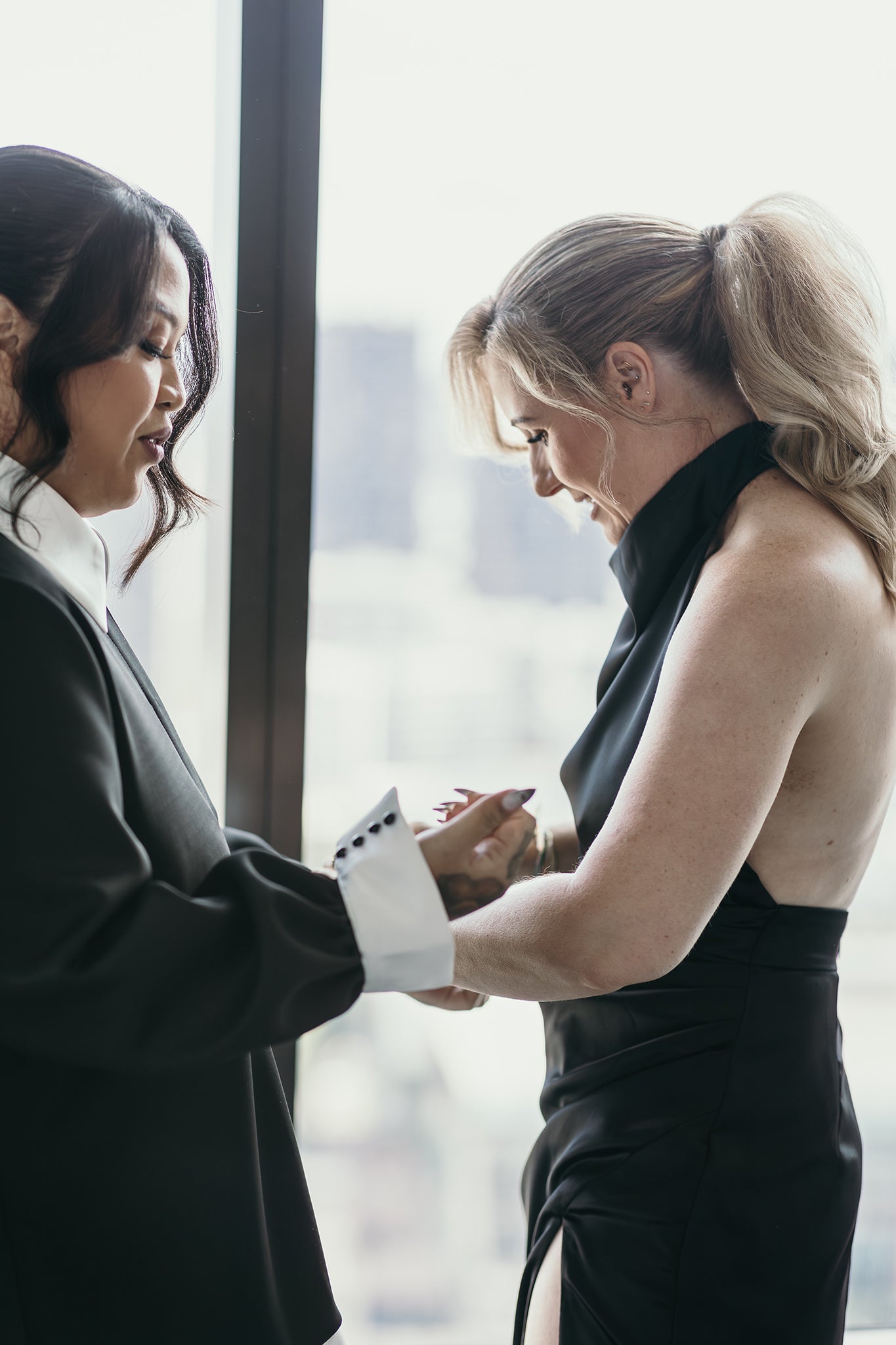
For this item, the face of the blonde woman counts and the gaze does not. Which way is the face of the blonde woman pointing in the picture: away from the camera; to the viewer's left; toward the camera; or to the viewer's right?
to the viewer's left

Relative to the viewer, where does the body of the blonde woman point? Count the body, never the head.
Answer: to the viewer's left

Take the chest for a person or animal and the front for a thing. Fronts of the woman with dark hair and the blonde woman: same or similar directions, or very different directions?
very different directions

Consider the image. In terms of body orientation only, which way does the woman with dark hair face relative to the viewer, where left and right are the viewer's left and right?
facing to the right of the viewer

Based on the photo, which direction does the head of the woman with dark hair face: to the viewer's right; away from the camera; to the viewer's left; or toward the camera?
to the viewer's right

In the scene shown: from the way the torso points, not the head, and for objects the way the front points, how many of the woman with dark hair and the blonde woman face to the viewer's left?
1
